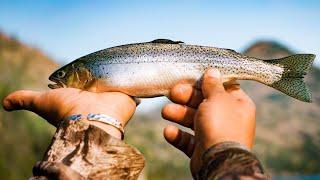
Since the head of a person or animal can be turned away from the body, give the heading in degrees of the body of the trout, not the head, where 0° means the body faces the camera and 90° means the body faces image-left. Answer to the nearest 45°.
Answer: approximately 90°
